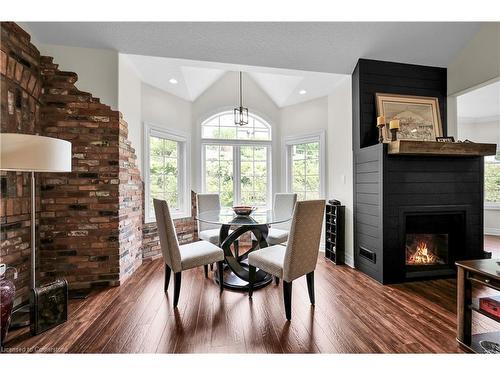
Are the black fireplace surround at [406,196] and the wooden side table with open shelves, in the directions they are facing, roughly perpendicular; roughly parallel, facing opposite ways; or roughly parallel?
roughly perpendicular

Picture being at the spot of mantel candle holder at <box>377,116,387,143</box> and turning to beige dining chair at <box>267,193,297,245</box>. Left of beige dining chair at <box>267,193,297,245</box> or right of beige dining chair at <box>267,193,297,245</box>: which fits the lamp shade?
left

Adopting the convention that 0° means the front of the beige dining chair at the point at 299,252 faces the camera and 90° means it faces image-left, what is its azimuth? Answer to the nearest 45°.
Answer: approximately 135°

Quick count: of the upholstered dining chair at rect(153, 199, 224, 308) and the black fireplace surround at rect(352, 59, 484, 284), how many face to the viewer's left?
0

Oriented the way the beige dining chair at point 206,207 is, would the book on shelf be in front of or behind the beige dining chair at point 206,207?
in front

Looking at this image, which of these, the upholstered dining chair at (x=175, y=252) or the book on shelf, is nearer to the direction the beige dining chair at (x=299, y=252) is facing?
the upholstered dining chair

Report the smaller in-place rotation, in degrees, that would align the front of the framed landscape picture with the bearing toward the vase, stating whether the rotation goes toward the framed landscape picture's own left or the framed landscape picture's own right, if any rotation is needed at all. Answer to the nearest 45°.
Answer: approximately 90° to the framed landscape picture's own right

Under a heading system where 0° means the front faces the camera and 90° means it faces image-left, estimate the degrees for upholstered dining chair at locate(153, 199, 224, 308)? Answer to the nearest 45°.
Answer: approximately 225°

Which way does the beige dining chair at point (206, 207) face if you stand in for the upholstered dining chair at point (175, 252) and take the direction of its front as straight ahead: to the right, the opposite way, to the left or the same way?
to the right

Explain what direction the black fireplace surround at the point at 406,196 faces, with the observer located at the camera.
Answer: facing the viewer and to the right of the viewer

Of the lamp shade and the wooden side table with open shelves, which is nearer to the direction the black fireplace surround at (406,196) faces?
the wooden side table with open shelves

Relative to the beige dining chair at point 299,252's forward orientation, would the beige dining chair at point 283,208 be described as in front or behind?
in front

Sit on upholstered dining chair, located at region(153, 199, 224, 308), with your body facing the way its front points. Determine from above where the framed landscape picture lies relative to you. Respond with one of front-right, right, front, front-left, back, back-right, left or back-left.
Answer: front-right

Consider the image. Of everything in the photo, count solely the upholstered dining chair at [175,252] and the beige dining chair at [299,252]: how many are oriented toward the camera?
0
